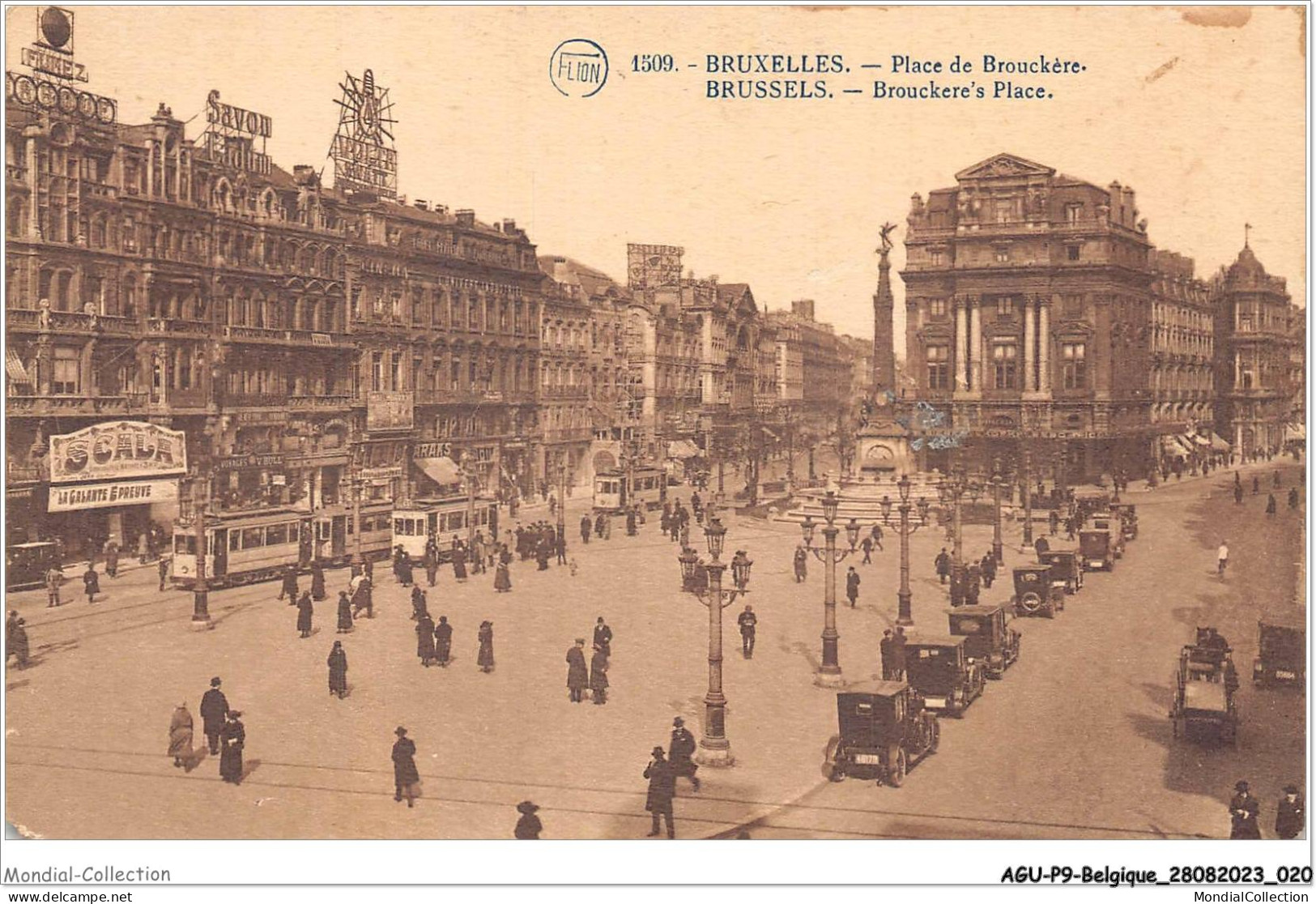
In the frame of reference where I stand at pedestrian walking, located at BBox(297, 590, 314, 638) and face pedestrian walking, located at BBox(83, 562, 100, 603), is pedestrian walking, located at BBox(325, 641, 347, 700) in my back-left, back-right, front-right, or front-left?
back-left

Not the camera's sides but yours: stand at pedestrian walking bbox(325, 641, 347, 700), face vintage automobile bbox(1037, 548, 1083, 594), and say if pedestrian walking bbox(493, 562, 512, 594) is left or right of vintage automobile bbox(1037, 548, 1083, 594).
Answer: left

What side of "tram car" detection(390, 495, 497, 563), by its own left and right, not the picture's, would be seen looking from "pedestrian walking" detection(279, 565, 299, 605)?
front

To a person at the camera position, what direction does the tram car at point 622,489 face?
facing the viewer and to the left of the viewer

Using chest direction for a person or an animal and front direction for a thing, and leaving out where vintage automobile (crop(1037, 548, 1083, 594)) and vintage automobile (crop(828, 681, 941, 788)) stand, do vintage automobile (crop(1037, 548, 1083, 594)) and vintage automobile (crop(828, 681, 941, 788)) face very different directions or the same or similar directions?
same or similar directions

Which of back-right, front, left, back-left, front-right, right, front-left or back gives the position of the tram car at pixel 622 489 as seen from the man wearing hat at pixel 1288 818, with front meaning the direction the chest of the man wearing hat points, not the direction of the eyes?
back-right

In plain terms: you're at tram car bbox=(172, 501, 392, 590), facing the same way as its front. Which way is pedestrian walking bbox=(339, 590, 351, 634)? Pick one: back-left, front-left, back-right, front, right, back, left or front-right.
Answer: front-left

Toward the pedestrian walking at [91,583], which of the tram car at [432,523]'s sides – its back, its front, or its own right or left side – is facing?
front

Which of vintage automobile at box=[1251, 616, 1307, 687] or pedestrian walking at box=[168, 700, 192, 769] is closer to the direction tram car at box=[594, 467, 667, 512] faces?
the pedestrian walking
